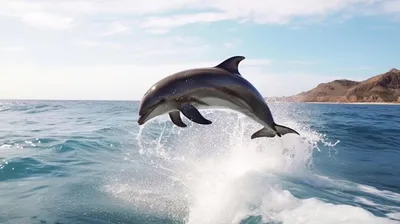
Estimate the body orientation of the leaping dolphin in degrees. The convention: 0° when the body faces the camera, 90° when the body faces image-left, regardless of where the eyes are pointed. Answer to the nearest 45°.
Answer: approximately 90°
